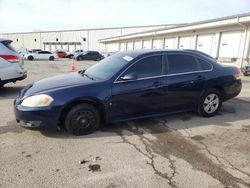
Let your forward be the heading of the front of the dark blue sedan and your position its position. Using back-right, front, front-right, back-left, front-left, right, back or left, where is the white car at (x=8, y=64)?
front-right

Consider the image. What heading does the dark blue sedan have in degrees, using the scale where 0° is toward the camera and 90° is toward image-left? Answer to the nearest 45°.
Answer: approximately 90°
